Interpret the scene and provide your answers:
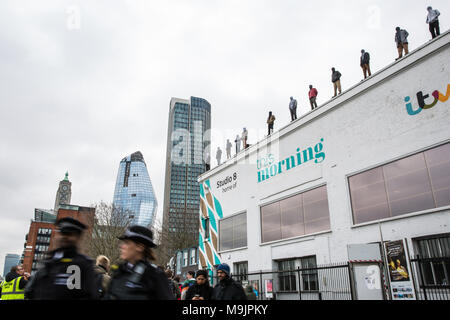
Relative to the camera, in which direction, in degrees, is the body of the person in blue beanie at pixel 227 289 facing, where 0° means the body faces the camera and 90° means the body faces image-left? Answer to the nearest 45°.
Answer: approximately 45°

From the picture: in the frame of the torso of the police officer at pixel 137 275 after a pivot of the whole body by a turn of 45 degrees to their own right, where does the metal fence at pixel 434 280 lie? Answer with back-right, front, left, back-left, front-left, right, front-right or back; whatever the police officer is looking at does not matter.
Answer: back-right

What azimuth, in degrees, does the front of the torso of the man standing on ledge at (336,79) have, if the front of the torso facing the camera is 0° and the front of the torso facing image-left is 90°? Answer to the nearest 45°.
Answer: approximately 45°
